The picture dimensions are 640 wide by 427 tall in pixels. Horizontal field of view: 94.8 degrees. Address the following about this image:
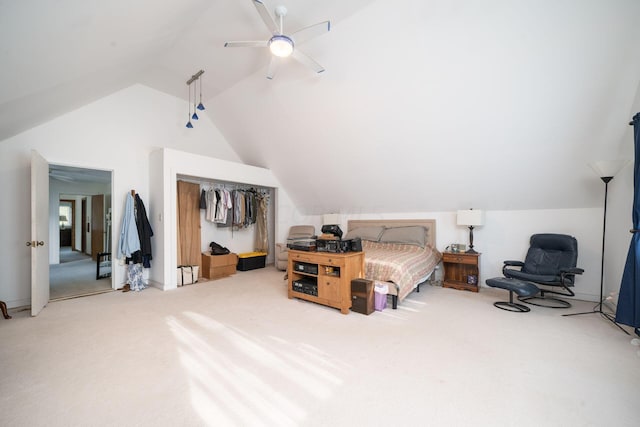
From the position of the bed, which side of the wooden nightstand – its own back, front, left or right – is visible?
right

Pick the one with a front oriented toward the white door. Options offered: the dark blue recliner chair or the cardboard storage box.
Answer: the dark blue recliner chair

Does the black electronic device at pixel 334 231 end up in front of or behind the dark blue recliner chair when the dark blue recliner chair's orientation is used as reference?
in front

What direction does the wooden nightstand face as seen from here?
toward the camera

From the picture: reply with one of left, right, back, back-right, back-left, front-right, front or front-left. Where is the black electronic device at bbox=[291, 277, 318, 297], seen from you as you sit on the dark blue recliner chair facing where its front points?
front

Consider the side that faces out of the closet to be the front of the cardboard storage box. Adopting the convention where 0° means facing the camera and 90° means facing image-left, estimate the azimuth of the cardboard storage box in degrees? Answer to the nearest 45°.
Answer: approximately 315°

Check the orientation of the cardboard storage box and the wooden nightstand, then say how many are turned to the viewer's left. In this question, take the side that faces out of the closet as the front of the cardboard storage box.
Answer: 0

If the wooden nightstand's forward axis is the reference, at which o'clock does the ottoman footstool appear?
The ottoman footstool is roughly at 11 o'clock from the wooden nightstand.

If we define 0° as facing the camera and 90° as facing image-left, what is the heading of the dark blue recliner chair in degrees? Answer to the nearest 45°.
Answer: approximately 45°

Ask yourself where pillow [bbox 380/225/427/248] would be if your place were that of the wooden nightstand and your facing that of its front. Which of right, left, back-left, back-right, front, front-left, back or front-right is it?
right

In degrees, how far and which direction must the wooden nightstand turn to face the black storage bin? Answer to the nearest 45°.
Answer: approximately 90° to its right

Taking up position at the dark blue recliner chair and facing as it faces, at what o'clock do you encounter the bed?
The bed is roughly at 1 o'clock from the dark blue recliner chair.

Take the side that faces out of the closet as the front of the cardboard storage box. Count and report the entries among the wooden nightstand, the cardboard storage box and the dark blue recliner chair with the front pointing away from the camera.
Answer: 0

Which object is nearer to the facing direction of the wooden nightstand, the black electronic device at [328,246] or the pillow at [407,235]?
the black electronic device
